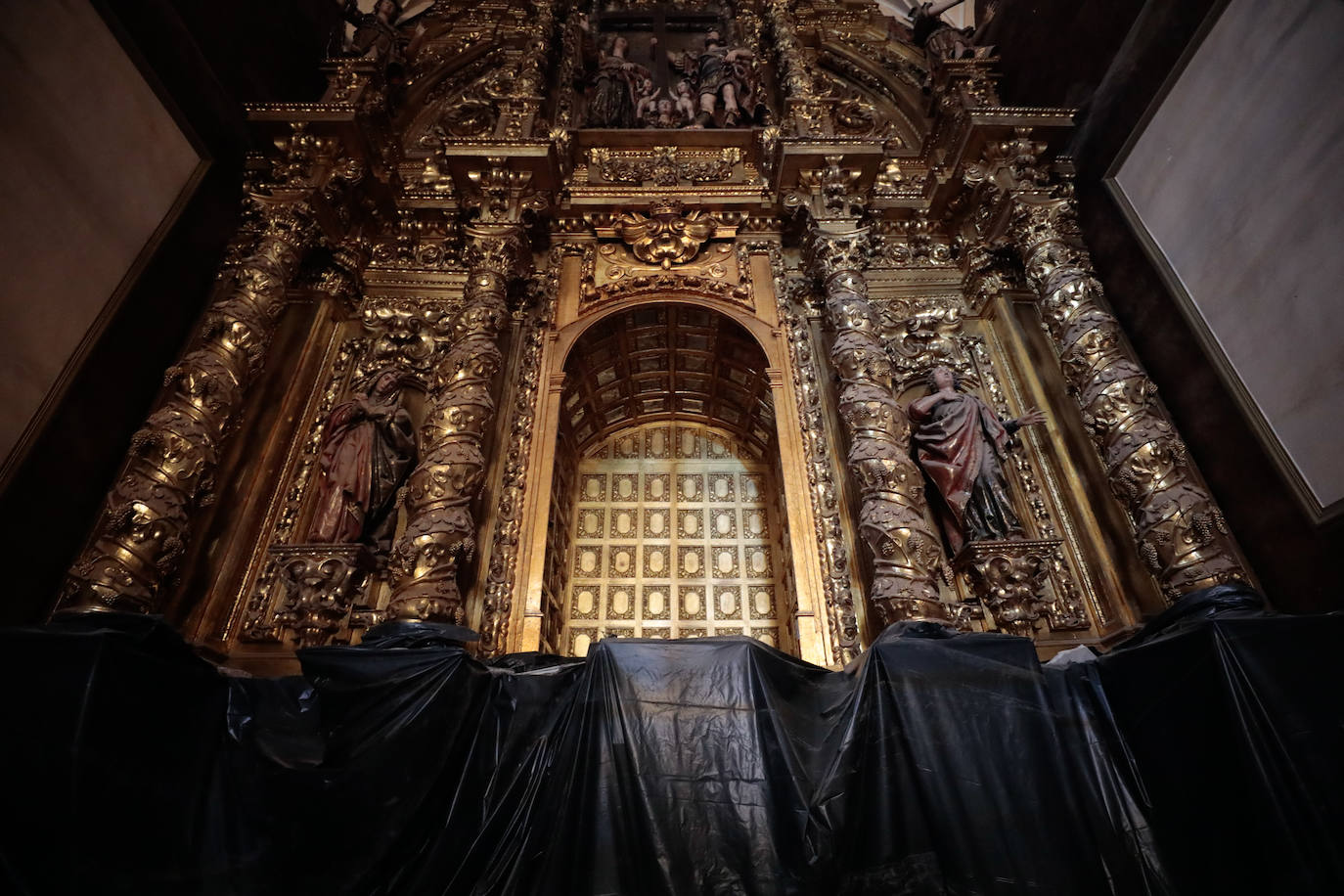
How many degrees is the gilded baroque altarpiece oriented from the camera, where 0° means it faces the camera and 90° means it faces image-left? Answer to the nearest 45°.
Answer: approximately 0°
